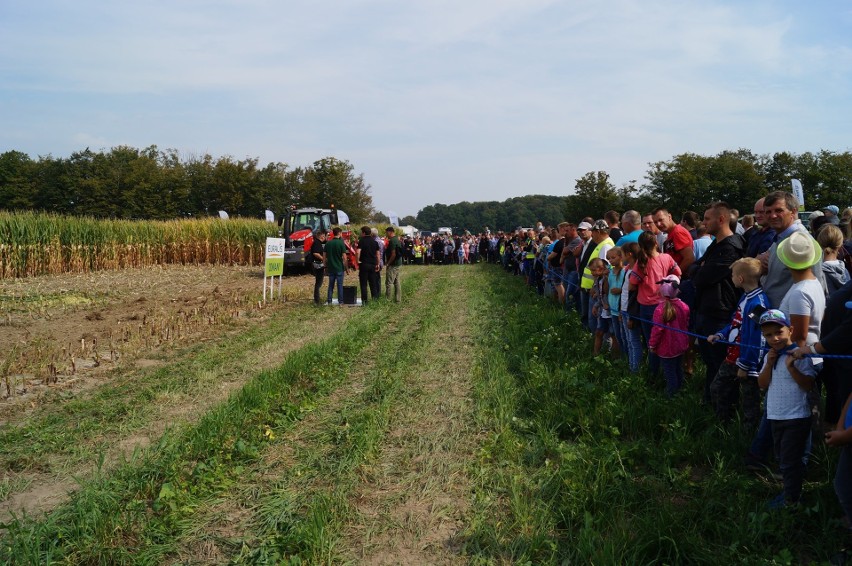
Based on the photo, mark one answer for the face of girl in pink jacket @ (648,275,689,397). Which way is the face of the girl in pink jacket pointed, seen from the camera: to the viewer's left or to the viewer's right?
to the viewer's left

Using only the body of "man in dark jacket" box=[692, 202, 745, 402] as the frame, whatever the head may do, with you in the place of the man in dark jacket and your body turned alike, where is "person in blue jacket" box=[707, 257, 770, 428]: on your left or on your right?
on your left

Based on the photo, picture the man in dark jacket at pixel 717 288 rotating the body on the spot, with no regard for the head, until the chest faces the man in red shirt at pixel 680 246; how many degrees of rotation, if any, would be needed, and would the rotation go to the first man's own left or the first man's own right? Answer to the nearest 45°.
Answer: approximately 90° to the first man's own right

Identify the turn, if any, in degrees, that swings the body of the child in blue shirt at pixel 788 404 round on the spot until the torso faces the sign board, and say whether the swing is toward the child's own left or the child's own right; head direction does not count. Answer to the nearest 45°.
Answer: approximately 90° to the child's own right

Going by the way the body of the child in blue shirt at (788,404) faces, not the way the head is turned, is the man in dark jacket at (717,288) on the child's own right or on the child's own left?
on the child's own right

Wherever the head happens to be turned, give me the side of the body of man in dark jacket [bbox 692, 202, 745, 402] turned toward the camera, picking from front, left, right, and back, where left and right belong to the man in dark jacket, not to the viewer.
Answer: left

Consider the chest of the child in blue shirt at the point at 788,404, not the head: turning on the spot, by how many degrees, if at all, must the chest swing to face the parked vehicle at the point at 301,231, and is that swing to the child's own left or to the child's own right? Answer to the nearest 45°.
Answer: approximately 90° to the child's own right

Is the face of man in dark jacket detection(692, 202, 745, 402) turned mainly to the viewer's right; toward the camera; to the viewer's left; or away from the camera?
to the viewer's left

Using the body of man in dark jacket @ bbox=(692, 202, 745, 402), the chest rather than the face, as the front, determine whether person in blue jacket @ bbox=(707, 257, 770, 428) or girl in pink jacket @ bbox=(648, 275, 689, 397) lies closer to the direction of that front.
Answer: the girl in pink jacket

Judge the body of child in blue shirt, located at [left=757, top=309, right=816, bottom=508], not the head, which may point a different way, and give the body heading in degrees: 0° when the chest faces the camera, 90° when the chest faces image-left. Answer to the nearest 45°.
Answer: approximately 45°
